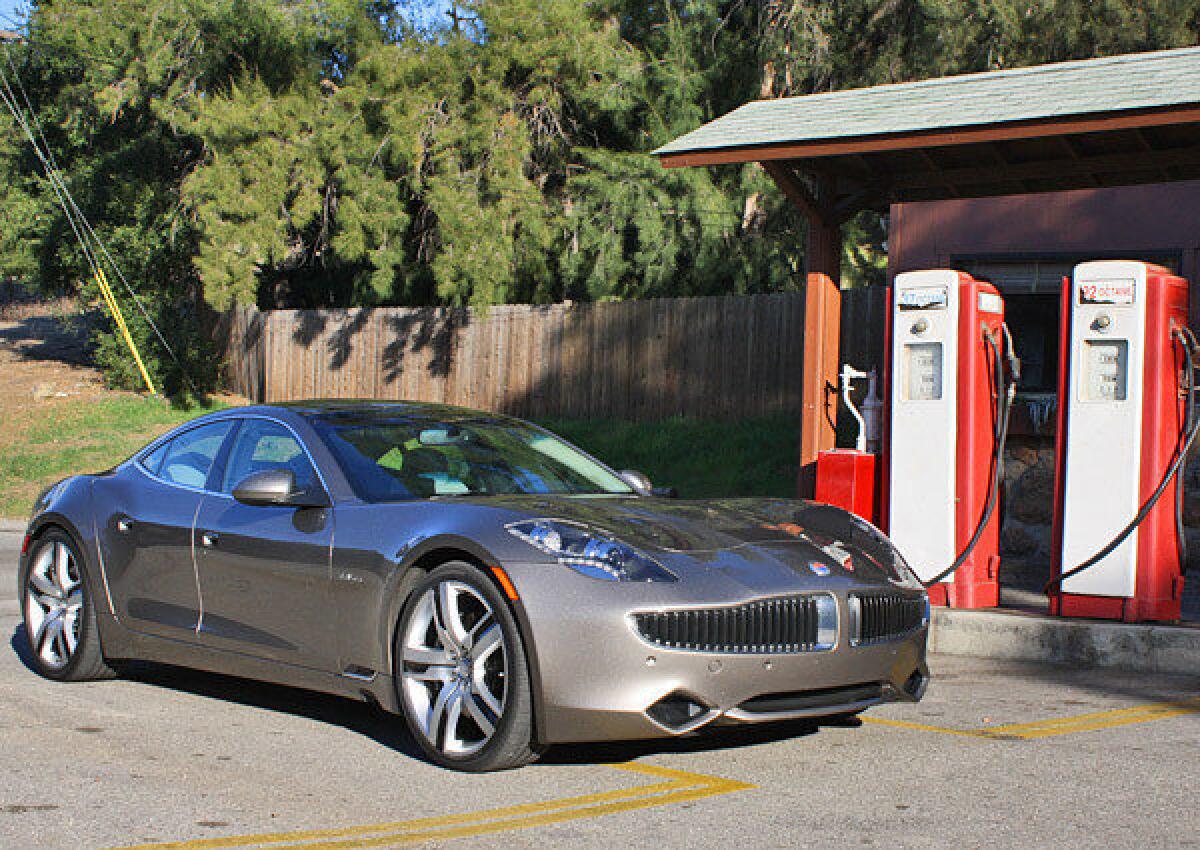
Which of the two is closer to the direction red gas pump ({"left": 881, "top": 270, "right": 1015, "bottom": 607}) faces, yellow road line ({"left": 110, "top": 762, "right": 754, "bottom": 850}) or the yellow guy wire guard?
the yellow road line

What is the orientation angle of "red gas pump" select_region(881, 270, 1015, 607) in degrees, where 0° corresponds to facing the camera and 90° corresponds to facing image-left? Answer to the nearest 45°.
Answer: approximately 45°

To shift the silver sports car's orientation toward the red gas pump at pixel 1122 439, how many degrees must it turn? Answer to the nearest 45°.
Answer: approximately 90° to its left

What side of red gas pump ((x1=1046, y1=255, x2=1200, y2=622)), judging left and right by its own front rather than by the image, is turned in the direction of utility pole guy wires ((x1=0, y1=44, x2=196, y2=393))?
right

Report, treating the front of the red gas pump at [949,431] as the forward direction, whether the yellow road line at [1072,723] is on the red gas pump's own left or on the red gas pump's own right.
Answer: on the red gas pump's own left

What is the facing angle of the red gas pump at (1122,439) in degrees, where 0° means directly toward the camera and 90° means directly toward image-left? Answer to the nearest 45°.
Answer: approximately 45°

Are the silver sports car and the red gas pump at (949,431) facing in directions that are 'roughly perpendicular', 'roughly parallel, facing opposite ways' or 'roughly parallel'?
roughly perpendicular
